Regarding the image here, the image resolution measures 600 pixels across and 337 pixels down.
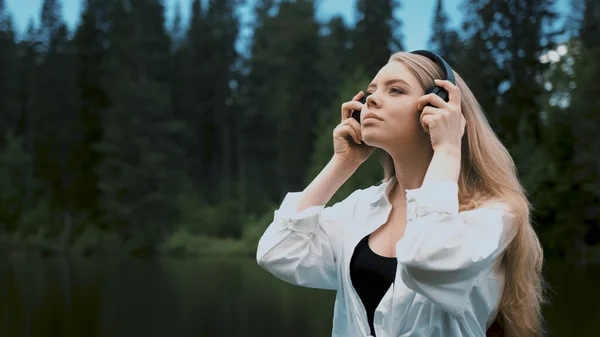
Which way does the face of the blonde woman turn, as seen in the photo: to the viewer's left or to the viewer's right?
to the viewer's left

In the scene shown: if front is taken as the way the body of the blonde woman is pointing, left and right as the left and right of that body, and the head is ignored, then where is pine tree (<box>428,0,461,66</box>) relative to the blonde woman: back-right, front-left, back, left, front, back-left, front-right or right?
back-right

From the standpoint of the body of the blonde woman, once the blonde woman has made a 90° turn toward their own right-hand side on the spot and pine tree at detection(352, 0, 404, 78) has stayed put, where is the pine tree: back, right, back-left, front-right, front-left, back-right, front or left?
front-right
